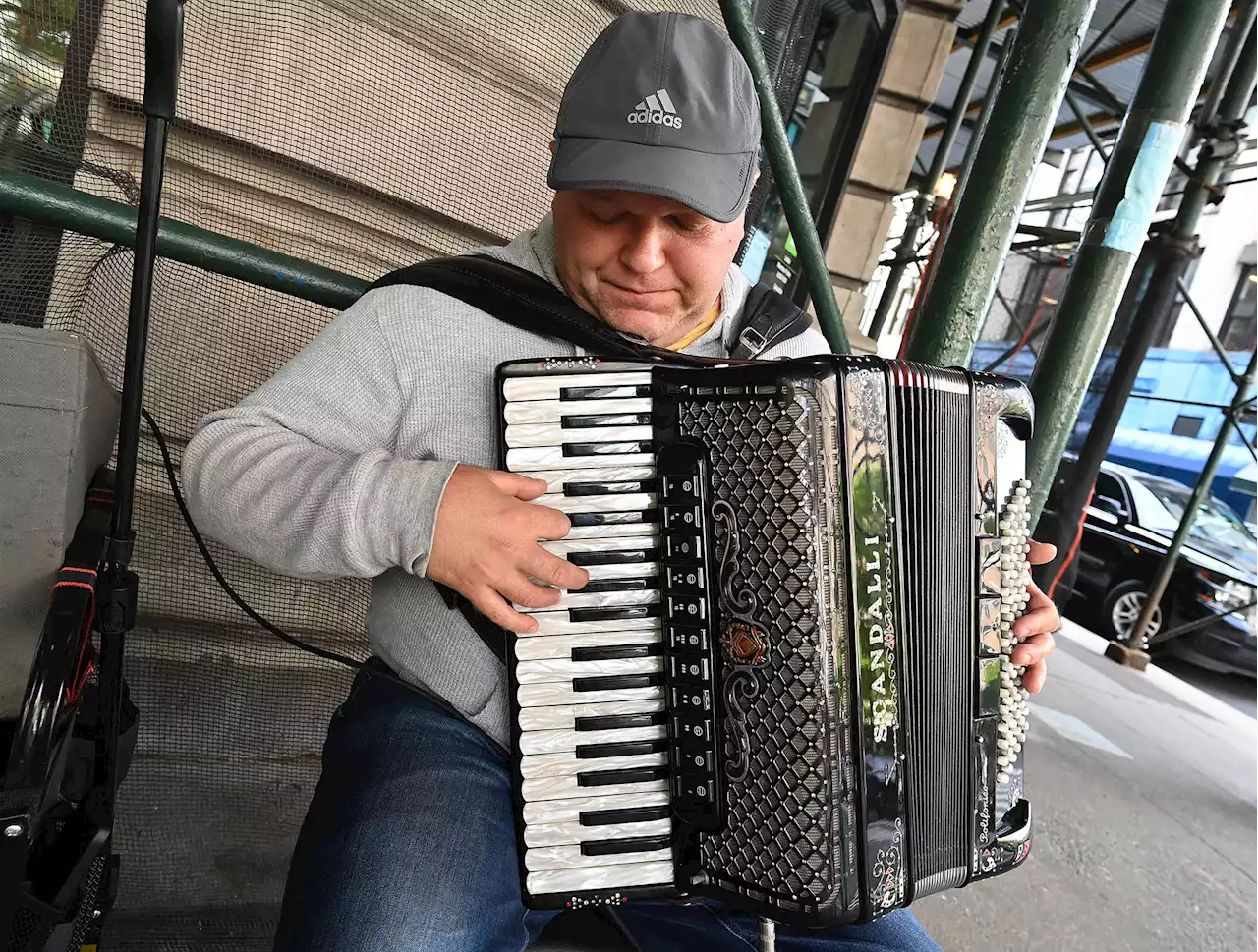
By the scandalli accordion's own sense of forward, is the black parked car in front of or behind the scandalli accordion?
behind

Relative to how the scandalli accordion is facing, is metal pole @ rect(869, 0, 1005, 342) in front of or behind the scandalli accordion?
behind

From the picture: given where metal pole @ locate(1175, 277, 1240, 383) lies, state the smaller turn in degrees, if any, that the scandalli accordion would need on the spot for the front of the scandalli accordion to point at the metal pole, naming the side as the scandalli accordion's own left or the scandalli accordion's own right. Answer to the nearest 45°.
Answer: approximately 180°

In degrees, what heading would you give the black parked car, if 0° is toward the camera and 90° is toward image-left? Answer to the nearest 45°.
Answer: approximately 315°

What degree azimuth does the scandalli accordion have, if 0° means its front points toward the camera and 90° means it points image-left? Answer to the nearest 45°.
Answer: approximately 0°

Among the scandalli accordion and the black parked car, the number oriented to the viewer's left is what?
0

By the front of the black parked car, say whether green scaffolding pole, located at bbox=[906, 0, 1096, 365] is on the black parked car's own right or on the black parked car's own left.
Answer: on the black parked car's own right
